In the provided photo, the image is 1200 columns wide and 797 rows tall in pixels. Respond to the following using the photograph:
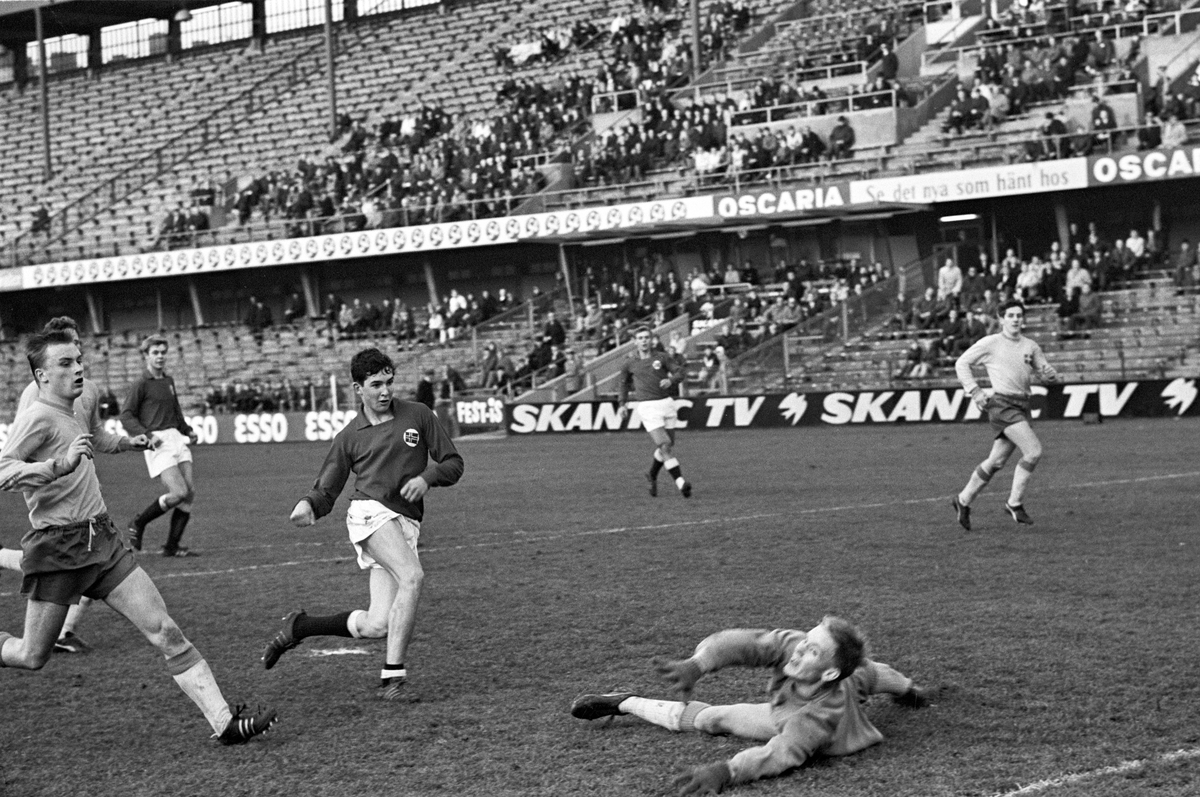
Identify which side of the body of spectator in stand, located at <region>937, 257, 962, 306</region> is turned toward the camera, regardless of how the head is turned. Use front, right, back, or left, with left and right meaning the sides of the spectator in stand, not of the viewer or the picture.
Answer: front

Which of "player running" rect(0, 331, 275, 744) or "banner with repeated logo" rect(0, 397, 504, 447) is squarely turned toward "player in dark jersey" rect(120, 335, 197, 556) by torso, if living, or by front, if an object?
the banner with repeated logo

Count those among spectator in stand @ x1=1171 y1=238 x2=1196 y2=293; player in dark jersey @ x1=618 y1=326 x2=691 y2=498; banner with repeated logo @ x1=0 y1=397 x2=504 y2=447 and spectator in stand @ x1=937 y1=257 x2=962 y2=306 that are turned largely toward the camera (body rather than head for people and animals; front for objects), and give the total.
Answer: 4

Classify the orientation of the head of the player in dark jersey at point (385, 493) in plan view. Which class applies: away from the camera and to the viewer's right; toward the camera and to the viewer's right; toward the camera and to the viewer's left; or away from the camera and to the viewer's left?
toward the camera and to the viewer's right

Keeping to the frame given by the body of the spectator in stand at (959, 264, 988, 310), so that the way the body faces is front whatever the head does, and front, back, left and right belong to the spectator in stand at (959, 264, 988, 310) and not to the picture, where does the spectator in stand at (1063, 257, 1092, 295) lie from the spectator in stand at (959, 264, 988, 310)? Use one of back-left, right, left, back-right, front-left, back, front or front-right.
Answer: back-left

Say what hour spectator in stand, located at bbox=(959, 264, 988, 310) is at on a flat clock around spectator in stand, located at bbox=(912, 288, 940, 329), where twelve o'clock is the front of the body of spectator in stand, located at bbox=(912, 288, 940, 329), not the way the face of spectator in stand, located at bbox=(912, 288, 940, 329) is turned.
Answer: spectator in stand, located at bbox=(959, 264, 988, 310) is roughly at 9 o'clock from spectator in stand, located at bbox=(912, 288, 940, 329).

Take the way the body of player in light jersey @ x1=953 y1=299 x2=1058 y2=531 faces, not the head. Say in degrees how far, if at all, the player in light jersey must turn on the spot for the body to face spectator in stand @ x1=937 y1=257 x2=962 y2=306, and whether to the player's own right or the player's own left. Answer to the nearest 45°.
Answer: approximately 135° to the player's own left

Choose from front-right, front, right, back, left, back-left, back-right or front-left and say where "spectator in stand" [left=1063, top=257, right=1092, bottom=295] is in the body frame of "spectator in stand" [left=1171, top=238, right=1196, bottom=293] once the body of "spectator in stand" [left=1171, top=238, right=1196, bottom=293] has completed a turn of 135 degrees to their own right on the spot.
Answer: front-left

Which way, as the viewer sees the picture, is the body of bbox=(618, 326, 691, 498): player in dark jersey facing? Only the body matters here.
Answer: toward the camera

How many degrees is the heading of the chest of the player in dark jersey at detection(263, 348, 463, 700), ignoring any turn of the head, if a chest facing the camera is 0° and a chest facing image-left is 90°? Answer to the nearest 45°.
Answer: approximately 315°

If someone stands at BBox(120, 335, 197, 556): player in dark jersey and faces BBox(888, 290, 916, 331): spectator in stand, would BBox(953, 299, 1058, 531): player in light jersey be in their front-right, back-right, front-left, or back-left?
front-right

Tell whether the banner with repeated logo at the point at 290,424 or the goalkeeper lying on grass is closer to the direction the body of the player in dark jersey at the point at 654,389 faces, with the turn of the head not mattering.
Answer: the goalkeeper lying on grass

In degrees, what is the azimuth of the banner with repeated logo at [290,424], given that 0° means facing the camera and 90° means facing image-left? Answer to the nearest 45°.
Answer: approximately 0°

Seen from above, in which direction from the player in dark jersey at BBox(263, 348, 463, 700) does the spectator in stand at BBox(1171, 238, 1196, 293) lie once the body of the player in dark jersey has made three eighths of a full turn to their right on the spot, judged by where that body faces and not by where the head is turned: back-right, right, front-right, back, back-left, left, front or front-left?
back-right

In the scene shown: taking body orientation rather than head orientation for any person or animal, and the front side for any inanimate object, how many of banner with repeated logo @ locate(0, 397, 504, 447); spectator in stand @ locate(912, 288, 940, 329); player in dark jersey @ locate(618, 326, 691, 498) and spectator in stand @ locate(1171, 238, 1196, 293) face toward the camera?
4

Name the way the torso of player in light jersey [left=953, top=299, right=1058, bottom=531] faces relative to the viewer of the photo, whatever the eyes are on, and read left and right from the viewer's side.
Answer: facing the viewer and to the right of the viewer

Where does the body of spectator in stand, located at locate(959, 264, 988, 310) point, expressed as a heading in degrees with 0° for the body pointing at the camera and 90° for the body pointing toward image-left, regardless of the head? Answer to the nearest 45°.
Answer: approximately 45°

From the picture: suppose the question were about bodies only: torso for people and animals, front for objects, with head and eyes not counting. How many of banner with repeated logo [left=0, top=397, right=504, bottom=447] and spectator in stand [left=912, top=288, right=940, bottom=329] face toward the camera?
2

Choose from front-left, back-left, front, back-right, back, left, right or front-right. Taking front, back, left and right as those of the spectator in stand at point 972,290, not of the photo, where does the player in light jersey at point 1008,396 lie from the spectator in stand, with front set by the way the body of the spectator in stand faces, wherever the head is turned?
front-left
